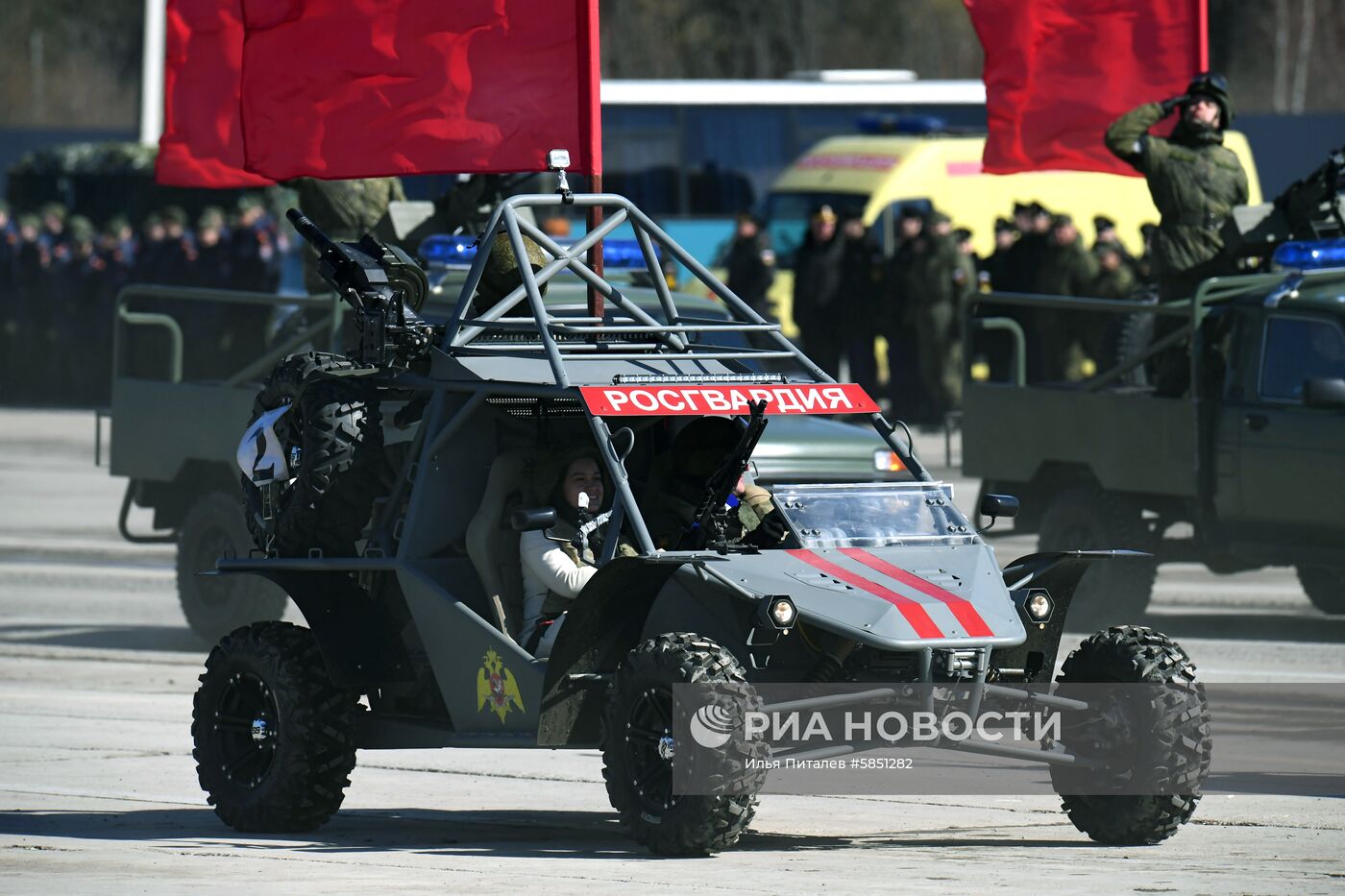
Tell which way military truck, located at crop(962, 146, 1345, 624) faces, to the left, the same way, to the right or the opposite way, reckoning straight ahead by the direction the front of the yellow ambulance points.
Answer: to the left

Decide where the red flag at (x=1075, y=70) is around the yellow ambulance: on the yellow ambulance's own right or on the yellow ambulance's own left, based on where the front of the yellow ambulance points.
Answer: on the yellow ambulance's own left

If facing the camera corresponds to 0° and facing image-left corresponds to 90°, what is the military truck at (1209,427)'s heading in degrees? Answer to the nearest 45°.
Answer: approximately 315°

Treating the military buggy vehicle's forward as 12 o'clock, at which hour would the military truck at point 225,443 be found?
The military truck is roughly at 7 o'clock from the military buggy vehicle.

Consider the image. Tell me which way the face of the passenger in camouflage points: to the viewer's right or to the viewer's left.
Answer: to the viewer's left

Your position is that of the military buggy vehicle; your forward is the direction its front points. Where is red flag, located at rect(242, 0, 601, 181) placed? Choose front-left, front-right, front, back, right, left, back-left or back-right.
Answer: back-left

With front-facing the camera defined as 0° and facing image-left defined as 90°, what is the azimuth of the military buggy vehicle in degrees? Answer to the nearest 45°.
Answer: approximately 315°

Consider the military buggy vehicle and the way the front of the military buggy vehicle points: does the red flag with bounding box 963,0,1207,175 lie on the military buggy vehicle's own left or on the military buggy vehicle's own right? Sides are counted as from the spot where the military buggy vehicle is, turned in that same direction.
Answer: on the military buggy vehicle's own left

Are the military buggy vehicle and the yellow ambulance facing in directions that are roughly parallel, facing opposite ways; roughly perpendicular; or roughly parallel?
roughly perpendicular

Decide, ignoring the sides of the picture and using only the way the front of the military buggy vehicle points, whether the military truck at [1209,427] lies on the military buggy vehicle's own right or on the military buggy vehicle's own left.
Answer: on the military buggy vehicle's own left

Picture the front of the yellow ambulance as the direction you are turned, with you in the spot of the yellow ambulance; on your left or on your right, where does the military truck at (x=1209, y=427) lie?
on your left

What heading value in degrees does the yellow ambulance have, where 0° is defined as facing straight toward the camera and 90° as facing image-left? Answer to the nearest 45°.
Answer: approximately 45°
